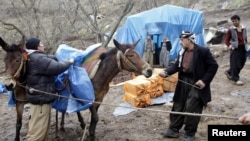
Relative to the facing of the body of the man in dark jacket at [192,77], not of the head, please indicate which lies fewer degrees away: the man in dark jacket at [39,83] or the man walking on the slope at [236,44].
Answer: the man in dark jacket

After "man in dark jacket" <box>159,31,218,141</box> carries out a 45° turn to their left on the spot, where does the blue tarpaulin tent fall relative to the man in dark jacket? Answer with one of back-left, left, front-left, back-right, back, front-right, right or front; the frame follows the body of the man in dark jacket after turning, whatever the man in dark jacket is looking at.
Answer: back

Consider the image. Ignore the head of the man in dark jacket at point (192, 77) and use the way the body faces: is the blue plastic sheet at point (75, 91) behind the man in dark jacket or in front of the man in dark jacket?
in front

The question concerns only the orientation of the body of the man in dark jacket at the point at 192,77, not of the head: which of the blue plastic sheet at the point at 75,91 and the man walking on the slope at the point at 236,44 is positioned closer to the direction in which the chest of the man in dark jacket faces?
the blue plastic sheet

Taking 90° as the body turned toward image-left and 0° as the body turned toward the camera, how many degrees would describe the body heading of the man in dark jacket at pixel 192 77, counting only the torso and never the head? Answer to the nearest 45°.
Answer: approximately 45°

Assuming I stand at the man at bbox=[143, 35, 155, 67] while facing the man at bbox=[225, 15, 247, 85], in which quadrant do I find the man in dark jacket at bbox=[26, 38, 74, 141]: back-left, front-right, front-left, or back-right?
front-right

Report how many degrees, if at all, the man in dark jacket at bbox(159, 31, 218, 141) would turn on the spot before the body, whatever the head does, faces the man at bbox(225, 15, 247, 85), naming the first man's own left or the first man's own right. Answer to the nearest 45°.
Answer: approximately 135° to the first man's own right

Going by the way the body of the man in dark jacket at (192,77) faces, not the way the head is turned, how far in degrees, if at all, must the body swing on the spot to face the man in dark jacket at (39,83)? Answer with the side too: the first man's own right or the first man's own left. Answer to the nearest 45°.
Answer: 0° — they already face them

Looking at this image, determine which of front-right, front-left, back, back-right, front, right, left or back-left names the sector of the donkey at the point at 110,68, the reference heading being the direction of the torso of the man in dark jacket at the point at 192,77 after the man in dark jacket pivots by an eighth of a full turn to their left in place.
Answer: right
